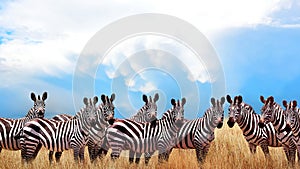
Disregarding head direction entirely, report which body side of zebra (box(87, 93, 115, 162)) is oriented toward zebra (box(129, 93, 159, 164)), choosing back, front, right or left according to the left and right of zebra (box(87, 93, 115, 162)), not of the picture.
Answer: left

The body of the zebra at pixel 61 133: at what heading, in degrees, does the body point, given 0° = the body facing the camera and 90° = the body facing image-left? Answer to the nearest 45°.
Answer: approximately 270°

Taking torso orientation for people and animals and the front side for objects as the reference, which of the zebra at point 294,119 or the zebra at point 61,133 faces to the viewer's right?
the zebra at point 61,133

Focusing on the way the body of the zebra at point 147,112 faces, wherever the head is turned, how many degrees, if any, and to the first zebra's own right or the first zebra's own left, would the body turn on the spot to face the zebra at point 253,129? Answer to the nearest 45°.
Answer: approximately 45° to the first zebra's own left

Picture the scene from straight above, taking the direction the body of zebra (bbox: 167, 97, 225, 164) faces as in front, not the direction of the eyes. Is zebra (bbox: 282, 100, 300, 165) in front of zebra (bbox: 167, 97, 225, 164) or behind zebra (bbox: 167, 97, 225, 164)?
in front

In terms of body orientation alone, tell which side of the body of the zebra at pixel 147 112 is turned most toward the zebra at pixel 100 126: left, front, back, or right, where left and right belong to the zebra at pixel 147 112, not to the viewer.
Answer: right

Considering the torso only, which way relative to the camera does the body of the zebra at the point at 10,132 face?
to the viewer's right

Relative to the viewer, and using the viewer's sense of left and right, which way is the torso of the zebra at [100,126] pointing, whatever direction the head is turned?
facing the viewer and to the right of the viewer

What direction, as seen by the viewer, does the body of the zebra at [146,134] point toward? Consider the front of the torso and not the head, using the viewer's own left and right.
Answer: facing to the right of the viewer

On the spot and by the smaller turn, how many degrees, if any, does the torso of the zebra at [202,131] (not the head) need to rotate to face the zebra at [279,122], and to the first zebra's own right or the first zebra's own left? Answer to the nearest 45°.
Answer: approximately 45° to the first zebra's own left

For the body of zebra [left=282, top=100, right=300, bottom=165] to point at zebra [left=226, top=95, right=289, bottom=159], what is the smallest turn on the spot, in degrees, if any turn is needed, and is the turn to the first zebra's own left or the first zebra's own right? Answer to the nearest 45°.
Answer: approximately 90° to the first zebra's own right

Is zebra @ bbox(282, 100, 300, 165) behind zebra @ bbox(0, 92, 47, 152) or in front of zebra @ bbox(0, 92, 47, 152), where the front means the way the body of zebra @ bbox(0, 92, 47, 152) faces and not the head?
in front

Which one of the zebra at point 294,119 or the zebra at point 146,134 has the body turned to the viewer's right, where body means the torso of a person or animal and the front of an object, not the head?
the zebra at point 146,134
